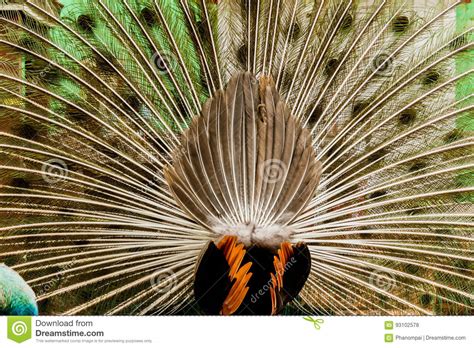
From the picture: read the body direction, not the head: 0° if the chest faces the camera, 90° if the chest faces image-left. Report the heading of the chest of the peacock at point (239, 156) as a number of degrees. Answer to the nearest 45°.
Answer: approximately 180°
